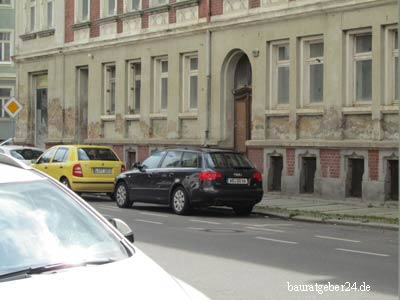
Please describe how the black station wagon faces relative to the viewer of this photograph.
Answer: facing away from the viewer and to the left of the viewer

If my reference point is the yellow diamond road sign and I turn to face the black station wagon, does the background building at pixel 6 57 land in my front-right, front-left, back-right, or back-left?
back-left

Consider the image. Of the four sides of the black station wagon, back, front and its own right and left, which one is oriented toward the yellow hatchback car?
front

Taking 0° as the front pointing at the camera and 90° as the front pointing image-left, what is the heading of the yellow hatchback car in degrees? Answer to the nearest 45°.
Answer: approximately 135°

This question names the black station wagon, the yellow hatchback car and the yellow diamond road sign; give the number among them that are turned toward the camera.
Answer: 1

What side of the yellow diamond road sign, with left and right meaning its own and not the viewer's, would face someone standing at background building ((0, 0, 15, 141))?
back

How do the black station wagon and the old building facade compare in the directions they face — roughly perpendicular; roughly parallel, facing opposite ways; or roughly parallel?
roughly perpendicular

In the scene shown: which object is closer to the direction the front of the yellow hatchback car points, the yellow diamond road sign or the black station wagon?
the yellow diamond road sign

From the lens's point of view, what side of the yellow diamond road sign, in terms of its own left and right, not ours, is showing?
front

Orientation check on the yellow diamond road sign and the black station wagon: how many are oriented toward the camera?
1

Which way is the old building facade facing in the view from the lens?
facing the viewer and to the left of the viewer
